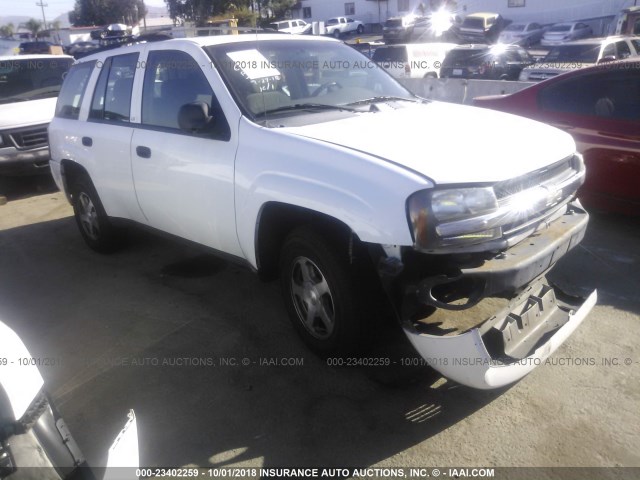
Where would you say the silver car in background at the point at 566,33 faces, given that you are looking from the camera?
facing away from the viewer and to the right of the viewer

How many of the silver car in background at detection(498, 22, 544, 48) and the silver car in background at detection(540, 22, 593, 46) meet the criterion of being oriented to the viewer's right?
0

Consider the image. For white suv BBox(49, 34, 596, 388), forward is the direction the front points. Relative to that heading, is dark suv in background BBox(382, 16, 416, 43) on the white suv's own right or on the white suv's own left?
on the white suv's own left

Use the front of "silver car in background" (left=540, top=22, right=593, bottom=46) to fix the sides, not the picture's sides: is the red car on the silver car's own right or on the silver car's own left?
on the silver car's own left

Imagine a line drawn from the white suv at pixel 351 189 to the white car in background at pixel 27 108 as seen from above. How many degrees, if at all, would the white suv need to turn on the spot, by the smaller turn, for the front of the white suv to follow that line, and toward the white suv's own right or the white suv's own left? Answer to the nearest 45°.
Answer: approximately 180°

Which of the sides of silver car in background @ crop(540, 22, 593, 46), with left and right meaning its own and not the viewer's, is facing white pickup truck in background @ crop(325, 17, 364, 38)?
left

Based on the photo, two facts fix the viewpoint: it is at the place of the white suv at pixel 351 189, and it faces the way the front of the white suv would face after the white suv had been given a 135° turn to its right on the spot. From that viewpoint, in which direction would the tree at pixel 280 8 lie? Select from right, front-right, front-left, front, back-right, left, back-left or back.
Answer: right

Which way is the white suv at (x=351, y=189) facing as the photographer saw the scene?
facing the viewer and to the right of the viewer

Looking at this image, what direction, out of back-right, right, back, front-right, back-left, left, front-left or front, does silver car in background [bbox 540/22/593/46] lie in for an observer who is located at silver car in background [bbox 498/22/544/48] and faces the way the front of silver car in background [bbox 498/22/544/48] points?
left

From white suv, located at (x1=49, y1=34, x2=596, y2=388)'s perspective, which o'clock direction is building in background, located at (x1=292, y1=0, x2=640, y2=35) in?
The building in background is roughly at 8 o'clock from the white suv.

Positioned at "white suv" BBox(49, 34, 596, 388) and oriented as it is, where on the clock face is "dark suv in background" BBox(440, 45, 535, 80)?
The dark suv in background is roughly at 8 o'clock from the white suv.

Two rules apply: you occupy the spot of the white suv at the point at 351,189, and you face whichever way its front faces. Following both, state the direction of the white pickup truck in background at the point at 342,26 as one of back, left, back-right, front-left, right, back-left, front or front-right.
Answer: back-left

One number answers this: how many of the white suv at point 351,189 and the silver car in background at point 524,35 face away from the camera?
0

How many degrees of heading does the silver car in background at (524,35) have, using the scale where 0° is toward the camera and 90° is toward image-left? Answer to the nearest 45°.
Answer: approximately 225°

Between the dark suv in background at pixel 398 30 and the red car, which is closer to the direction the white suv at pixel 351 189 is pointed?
the red car
